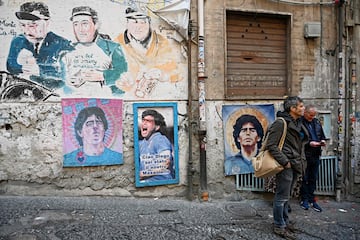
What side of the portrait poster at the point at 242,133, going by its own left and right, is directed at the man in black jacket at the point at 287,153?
front

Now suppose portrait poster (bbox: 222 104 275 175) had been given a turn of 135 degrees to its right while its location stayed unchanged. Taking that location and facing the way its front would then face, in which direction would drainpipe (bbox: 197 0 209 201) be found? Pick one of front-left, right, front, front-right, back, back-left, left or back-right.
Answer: left

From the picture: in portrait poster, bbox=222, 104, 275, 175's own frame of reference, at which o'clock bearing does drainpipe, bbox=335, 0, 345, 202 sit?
The drainpipe is roughly at 8 o'clock from the portrait poster.

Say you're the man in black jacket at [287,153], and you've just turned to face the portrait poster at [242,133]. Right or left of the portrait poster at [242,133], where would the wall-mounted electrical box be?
right

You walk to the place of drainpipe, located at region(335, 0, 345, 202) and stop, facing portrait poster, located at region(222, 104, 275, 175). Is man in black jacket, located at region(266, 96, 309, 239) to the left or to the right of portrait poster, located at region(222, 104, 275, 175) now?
left

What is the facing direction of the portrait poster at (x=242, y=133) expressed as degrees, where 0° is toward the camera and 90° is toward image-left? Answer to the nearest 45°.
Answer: approximately 0°

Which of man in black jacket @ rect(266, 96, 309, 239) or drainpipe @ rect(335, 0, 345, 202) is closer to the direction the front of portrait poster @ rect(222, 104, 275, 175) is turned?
the man in black jacket
